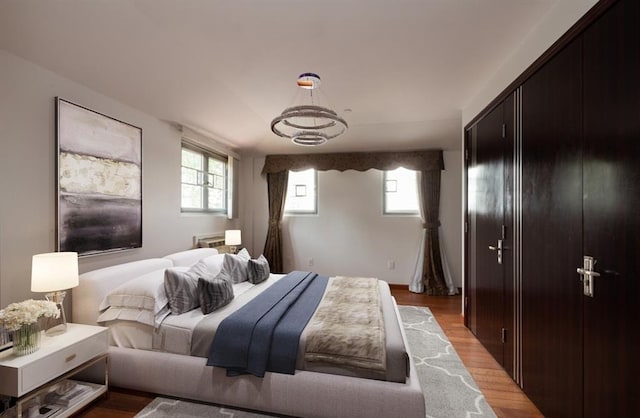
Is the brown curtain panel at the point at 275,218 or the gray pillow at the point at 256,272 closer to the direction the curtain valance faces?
the gray pillow

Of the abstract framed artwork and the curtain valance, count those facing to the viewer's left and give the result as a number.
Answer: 0

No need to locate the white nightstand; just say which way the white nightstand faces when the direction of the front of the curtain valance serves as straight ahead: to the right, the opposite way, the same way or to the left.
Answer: to the left

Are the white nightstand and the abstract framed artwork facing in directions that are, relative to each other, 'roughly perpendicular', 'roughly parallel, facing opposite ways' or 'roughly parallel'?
roughly parallel

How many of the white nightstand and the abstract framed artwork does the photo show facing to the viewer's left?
0

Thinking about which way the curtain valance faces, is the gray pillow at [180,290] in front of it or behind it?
in front

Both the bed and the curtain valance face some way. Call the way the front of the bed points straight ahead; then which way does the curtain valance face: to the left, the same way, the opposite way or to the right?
to the right

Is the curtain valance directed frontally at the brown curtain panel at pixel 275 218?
no

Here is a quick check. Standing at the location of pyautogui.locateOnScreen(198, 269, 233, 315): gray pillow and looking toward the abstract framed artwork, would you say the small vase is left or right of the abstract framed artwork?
left

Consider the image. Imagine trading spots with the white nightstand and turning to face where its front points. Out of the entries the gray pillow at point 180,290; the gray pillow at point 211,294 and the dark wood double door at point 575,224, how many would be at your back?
0

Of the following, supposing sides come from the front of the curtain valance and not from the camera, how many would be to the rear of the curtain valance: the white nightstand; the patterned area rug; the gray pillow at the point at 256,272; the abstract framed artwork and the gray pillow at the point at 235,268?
0

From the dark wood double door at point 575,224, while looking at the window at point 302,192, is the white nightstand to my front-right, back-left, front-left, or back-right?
front-left

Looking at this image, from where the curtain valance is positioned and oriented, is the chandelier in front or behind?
in front

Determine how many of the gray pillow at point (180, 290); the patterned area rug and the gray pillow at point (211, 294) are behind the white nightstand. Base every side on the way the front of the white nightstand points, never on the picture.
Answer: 0

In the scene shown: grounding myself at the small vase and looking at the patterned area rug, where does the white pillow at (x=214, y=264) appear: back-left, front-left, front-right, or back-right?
front-left

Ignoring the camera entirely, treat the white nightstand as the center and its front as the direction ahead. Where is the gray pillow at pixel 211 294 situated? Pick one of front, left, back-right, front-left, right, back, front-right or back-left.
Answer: front-left

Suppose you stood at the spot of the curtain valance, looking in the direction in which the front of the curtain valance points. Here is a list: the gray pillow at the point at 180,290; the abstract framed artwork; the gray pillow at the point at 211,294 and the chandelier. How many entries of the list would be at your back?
0

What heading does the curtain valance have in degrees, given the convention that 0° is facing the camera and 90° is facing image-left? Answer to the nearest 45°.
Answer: approximately 0°

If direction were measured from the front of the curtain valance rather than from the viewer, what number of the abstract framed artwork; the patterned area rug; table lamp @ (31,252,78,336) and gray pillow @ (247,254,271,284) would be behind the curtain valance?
0

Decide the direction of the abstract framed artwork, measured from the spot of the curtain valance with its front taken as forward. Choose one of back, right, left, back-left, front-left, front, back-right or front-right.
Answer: front-right

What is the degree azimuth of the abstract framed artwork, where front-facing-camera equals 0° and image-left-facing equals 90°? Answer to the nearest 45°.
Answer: approximately 315°

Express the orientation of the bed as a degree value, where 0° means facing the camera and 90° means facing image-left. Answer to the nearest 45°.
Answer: approximately 315°
